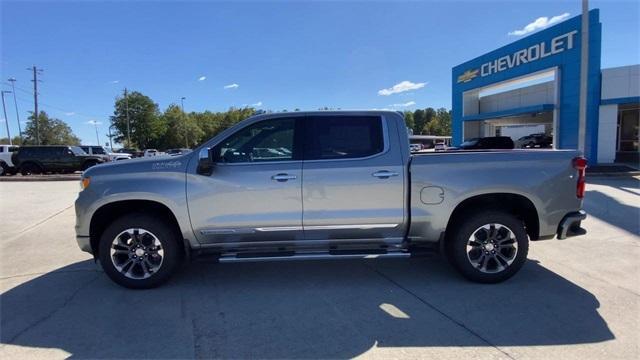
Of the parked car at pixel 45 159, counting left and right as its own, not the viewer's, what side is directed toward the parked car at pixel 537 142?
front

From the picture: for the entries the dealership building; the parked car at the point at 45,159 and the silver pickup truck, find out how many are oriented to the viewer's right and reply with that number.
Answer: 1

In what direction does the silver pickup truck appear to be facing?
to the viewer's left

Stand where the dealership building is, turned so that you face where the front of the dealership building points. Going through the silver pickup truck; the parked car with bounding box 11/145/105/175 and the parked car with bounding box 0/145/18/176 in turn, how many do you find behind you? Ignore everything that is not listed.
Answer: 0

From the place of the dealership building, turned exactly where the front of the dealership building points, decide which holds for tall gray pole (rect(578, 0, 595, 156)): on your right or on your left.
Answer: on your left

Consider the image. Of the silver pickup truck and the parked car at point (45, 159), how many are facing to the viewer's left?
1

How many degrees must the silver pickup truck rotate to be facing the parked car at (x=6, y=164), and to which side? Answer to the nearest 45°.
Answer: approximately 45° to its right

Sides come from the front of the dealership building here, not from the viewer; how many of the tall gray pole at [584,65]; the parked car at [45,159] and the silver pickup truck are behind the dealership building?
0

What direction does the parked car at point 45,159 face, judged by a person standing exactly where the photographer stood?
facing to the right of the viewer

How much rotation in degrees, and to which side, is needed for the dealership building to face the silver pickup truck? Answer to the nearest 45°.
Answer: approximately 45° to its left

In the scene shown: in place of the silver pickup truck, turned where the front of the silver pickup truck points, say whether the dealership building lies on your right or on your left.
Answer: on your right

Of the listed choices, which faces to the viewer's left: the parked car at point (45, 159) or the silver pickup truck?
the silver pickup truck

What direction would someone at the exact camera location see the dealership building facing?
facing the viewer and to the left of the viewer
